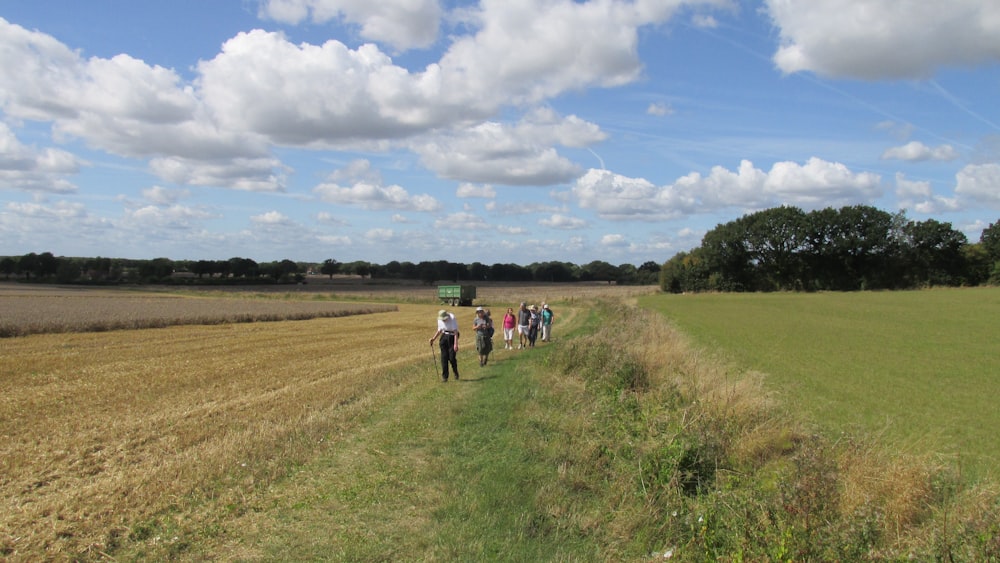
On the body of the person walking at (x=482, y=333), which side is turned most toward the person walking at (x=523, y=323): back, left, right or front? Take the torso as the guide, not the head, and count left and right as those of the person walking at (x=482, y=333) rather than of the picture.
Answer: back

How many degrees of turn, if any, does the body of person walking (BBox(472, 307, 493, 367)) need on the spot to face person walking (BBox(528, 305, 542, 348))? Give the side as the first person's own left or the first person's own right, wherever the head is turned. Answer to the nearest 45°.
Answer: approximately 180°

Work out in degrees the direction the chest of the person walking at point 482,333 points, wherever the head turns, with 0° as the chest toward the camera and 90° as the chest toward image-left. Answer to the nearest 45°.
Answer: approximately 0°

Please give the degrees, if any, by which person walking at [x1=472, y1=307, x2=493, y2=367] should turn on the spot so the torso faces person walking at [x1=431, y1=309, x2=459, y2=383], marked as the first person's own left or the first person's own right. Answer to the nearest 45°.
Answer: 0° — they already face them

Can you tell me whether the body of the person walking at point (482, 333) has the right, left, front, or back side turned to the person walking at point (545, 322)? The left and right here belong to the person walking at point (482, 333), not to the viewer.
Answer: back
